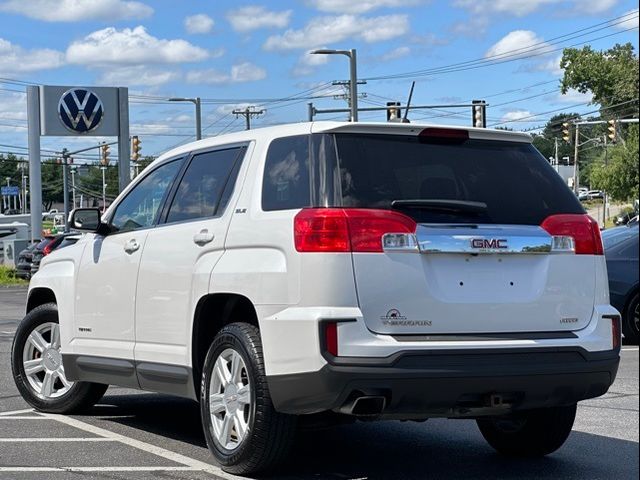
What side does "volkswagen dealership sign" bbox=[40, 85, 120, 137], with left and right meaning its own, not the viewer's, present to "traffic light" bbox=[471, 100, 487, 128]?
left

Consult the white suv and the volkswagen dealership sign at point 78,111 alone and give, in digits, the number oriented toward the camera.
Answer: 1

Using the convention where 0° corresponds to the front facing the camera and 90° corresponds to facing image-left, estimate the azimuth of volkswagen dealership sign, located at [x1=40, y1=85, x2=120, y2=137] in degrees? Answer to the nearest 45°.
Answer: approximately 0°

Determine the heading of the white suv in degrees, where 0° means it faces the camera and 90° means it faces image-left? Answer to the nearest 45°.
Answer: approximately 135°

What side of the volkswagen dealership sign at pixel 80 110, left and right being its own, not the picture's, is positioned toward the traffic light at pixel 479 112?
left

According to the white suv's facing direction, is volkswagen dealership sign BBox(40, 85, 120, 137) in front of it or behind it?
in front

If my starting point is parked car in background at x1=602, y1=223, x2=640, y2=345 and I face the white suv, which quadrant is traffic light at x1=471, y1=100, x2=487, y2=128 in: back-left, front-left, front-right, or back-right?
back-right

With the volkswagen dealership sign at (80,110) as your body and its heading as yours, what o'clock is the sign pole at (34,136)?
The sign pole is roughly at 3 o'clock from the volkswagen dealership sign.

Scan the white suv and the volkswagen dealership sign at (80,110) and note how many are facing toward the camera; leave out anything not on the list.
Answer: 1
